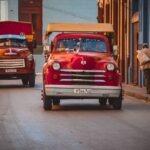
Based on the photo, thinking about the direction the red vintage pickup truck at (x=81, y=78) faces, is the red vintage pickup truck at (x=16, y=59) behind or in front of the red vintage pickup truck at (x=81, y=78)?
behind

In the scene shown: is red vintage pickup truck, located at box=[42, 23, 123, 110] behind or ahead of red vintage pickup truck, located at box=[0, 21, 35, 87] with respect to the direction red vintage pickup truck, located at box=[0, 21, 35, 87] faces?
ahead

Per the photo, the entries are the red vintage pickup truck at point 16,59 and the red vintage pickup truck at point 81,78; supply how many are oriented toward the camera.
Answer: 2

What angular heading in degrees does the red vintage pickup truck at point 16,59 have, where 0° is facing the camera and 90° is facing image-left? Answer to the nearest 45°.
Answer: approximately 0°

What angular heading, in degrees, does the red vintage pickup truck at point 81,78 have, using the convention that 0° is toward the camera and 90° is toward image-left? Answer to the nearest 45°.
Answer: approximately 0°
